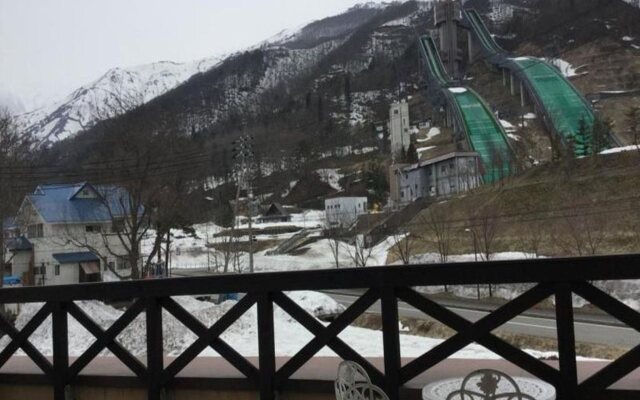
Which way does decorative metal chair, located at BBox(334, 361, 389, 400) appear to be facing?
to the viewer's right

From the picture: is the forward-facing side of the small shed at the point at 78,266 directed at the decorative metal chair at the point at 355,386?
yes

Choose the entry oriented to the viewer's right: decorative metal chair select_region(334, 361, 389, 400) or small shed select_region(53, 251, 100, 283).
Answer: the decorative metal chair

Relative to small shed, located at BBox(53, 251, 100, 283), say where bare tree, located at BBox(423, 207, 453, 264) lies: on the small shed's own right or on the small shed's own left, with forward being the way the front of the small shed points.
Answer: on the small shed's own left

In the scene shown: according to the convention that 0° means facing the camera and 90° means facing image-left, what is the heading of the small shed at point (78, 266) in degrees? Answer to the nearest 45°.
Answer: approximately 0°

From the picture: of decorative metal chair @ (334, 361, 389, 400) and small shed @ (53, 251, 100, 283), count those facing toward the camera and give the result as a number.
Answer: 1

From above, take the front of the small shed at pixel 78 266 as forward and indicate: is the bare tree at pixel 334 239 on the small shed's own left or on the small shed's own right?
on the small shed's own left

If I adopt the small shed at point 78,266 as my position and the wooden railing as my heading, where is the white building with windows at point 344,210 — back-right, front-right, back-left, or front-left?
back-left

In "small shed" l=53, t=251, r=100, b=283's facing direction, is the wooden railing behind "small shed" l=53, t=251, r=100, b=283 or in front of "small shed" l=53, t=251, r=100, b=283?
in front

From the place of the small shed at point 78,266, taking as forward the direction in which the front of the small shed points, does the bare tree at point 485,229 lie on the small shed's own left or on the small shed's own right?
on the small shed's own left

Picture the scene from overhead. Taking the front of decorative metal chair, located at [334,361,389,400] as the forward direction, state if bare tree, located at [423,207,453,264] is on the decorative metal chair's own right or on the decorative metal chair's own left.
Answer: on the decorative metal chair's own left
